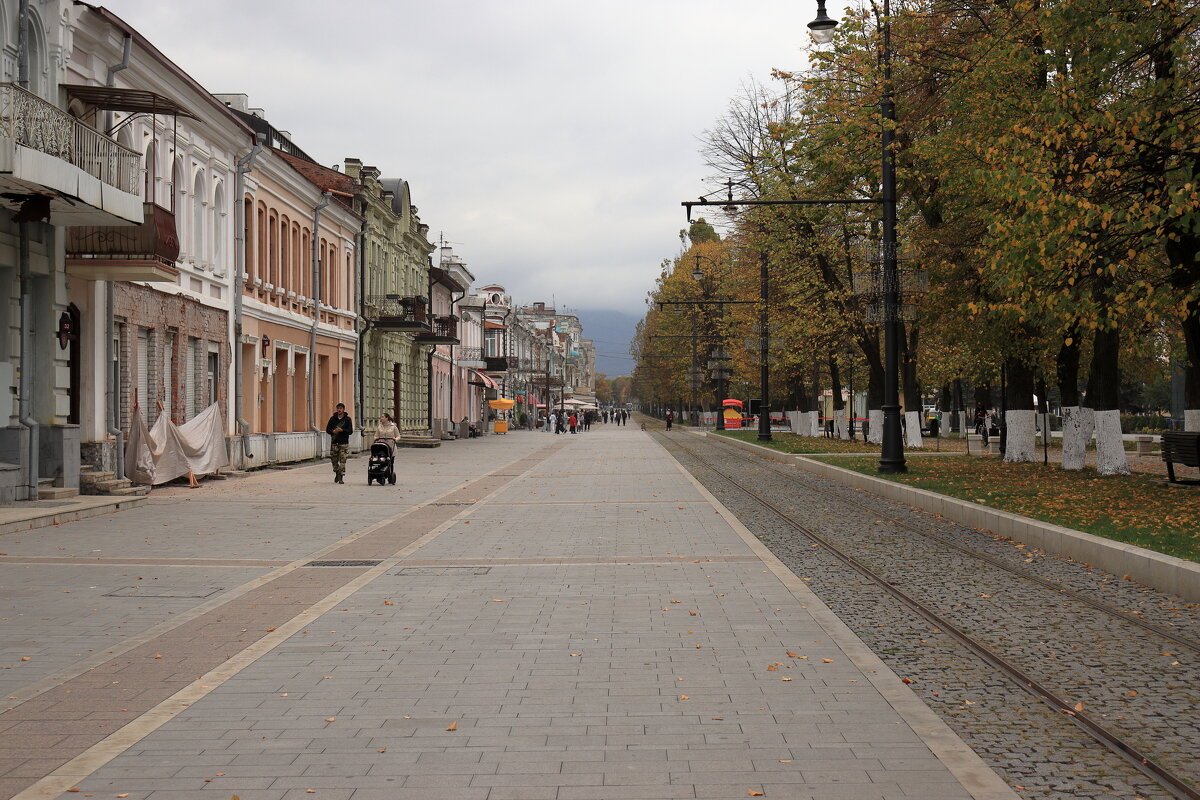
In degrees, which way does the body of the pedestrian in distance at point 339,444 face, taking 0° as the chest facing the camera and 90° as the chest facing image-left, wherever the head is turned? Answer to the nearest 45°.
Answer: approximately 0°

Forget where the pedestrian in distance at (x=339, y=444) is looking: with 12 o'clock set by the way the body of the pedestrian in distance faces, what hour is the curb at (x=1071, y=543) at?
The curb is roughly at 11 o'clock from the pedestrian in distance.

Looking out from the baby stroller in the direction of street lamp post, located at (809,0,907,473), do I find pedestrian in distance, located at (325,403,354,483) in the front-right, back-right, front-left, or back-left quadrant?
back-left

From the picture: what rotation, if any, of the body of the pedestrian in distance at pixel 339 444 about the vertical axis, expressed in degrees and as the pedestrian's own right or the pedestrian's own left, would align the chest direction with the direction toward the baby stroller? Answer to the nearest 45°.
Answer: approximately 45° to the pedestrian's own left

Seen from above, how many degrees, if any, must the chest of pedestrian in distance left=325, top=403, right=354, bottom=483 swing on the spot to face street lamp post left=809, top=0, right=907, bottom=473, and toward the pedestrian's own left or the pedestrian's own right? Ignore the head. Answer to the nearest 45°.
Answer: approximately 90° to the pedestrian's own left

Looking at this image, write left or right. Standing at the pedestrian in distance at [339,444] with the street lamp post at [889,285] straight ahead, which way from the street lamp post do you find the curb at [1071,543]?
right

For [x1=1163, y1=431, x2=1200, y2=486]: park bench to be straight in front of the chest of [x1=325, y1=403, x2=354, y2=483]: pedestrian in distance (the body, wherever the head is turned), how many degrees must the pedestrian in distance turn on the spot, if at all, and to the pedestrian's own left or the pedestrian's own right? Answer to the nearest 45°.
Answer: approximately 45° to the pedestrian's own left
